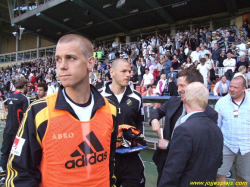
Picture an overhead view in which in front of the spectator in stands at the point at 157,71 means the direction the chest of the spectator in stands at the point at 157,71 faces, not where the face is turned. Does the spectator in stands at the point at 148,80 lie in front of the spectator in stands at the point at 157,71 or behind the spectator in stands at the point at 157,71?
in front

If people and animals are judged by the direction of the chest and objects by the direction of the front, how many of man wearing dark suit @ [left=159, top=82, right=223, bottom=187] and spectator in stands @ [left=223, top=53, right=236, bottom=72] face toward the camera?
1

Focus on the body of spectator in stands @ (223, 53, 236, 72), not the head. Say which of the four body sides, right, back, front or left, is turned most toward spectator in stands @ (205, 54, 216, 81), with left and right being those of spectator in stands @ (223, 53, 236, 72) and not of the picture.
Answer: right

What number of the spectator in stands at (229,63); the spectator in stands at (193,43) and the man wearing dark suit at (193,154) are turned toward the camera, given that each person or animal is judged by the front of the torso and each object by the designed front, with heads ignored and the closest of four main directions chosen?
2

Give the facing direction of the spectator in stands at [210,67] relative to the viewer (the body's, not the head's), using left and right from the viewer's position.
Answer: facing the viewer and to the left of the viewer

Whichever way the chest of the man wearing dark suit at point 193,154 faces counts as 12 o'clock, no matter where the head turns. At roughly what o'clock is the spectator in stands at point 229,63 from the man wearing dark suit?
The spectator in stands is roughly at 2 o'clock from the man wearing dark suit.

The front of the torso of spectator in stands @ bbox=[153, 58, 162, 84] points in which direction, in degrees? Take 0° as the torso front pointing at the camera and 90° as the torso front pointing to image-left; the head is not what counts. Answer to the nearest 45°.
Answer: approximately 45°

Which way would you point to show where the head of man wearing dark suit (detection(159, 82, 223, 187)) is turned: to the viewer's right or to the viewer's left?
to the viewer's left

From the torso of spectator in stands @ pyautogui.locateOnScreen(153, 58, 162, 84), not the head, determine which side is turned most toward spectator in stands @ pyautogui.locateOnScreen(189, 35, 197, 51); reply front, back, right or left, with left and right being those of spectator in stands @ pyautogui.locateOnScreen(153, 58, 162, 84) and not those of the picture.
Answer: back

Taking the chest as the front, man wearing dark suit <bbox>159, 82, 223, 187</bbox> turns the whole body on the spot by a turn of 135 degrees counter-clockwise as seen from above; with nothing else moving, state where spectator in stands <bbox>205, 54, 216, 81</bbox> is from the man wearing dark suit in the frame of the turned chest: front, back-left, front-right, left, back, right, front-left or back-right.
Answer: back

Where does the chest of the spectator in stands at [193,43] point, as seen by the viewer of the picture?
toward the camera

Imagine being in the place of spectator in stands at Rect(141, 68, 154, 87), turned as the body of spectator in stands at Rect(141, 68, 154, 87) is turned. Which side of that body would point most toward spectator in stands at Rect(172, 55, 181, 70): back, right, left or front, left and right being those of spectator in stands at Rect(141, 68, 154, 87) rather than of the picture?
back

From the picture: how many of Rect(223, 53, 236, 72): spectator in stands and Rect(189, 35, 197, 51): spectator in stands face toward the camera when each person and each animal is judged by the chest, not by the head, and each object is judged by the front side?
2
